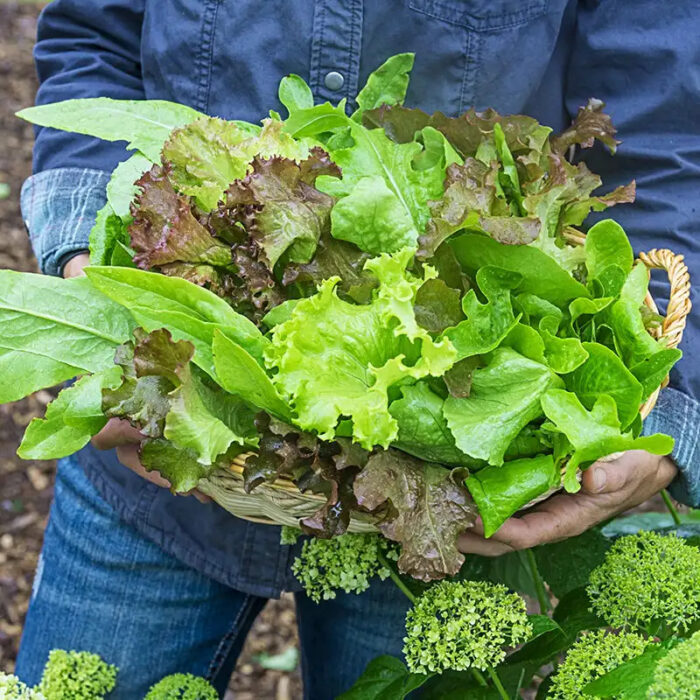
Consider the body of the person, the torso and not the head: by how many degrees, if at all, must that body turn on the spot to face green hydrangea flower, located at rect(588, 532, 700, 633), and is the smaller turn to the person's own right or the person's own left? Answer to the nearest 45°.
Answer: approximately 45° to the person's own left

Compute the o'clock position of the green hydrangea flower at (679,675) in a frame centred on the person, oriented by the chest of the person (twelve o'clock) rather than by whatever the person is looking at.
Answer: The green hydrangea flower is roughly at 11 o'clock from the person.

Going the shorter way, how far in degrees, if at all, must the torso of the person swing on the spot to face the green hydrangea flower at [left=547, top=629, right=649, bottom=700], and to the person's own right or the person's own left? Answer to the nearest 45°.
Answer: approximately 45° to the person's own left

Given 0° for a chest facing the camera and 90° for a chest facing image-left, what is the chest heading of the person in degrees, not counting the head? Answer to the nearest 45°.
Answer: approximately 0°

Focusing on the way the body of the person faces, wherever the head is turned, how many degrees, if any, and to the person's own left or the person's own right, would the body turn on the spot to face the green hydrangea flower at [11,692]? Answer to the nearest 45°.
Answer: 0° — they already face it
